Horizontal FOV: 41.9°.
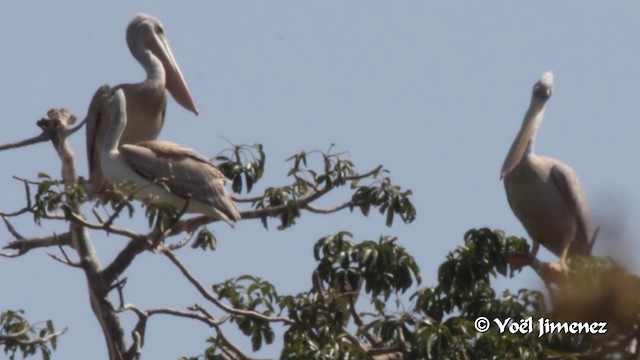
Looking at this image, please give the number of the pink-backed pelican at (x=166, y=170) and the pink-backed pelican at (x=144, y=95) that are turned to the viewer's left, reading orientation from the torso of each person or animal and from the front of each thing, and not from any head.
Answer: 1

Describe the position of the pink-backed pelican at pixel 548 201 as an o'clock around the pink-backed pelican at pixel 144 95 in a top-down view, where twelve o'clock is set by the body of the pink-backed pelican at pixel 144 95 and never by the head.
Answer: the pink-backed pelican at pixel 548 201 is roughly at 11 o'clock from the pink-backed pelican at pixel 144 95.

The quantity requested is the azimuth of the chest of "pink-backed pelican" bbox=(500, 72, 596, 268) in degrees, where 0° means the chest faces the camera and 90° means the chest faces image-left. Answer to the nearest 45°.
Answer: approximately 45°

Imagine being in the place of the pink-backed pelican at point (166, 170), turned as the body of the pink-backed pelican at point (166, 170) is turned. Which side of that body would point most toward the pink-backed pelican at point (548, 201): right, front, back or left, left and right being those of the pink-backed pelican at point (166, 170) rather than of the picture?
back

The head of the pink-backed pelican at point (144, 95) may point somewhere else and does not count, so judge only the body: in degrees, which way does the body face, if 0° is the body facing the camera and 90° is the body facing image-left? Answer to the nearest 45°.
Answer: approximately 315°

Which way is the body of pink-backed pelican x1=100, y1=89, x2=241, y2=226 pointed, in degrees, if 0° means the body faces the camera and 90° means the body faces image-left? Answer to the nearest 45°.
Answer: approximately 90°
